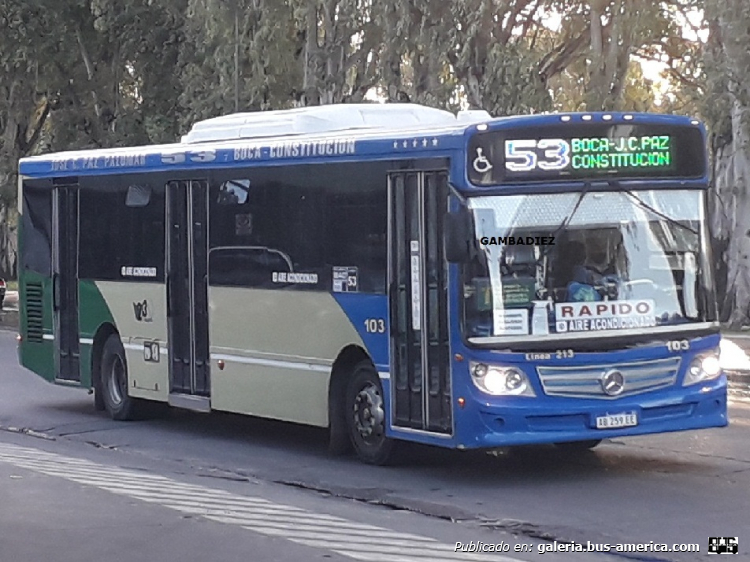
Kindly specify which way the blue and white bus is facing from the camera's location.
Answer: facing the viewer and to the right of the viewer

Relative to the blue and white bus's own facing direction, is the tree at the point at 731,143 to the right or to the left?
on its left
